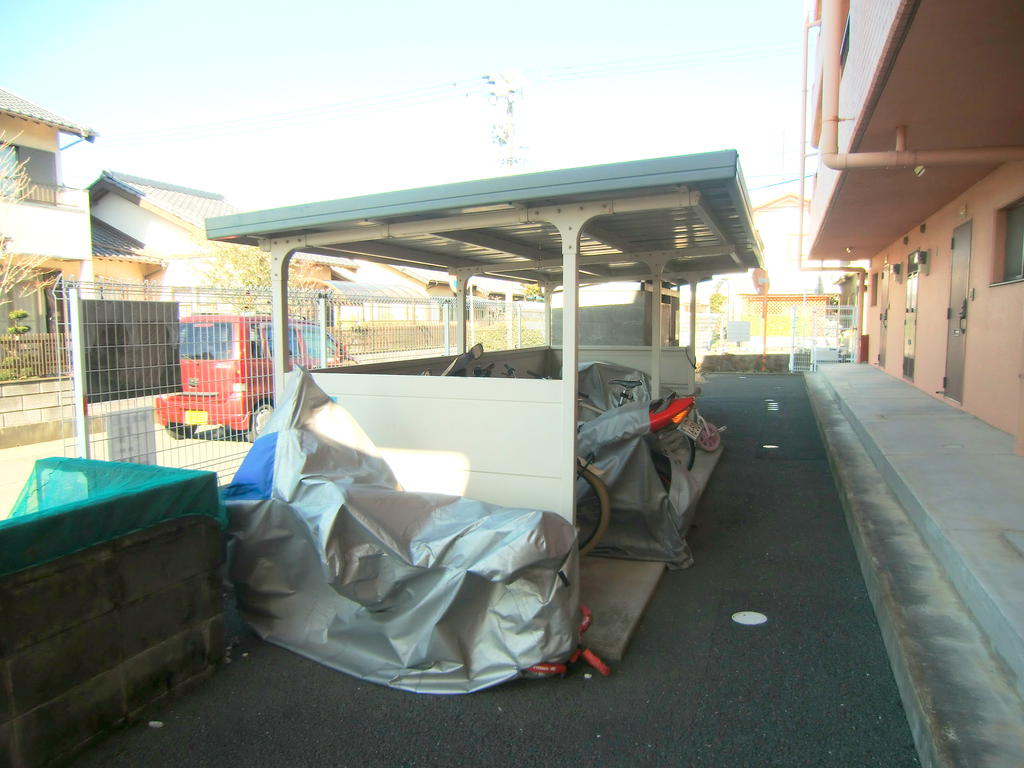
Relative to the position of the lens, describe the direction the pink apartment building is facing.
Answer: facing to the left of the viewer

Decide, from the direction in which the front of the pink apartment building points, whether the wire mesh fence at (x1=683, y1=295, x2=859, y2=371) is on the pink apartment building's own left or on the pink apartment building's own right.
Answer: on the pink apartment building's own right

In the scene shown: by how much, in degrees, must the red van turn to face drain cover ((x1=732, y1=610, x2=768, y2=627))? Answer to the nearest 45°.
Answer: approximately 90° to its right

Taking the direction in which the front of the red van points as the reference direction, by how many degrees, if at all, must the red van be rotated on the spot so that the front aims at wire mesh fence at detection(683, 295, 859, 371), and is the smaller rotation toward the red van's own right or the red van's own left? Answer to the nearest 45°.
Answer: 0° — it already faces it

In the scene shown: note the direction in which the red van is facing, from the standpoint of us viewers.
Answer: facing away from the viewer and to the right of the viewer

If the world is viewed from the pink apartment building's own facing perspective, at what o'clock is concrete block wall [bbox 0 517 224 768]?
The concrete block wall is roughly at 10 o'clock from the pink apartment building.

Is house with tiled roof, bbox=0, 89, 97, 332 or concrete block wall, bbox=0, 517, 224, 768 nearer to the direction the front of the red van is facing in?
the house with tiled roof

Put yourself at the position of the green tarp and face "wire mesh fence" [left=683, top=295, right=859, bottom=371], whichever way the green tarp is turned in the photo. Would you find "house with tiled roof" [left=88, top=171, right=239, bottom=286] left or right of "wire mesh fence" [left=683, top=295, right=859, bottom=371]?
left

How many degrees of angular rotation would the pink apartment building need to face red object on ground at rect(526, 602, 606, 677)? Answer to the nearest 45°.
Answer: approximately 90° to its left

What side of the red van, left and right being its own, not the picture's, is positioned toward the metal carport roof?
right

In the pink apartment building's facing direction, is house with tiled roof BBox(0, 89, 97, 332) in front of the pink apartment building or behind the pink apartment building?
in front

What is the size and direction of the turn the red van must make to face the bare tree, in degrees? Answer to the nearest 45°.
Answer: approximately 90° to its left

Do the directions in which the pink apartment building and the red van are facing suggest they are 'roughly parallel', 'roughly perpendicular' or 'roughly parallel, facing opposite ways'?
roughly perpendicular

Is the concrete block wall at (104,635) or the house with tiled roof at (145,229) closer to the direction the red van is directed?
the house with tiled roof

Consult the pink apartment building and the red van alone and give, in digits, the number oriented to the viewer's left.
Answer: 1
